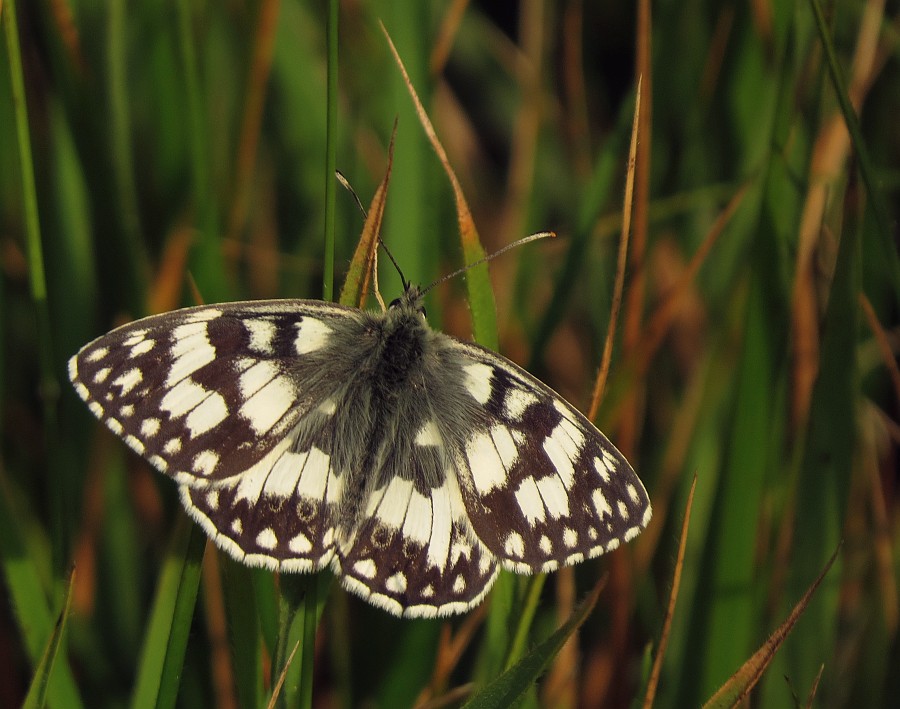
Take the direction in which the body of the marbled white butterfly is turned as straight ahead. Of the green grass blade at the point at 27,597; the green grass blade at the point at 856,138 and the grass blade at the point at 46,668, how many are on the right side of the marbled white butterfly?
1

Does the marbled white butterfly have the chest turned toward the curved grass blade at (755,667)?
no

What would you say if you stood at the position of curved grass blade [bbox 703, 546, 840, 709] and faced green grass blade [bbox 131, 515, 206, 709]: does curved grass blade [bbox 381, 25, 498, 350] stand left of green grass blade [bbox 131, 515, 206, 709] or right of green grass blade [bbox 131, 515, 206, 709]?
right

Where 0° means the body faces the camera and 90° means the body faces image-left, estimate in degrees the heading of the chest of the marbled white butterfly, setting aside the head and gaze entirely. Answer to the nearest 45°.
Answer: approximately 180°

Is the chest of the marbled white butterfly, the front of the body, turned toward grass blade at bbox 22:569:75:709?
no

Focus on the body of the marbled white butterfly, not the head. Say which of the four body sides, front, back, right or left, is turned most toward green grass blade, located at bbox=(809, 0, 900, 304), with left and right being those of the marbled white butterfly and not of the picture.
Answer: right
